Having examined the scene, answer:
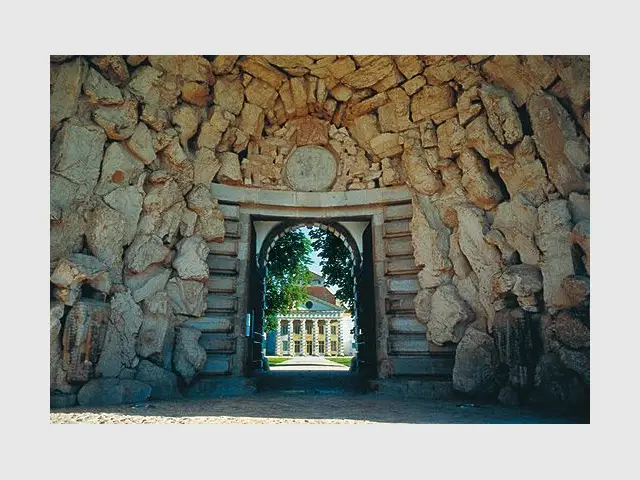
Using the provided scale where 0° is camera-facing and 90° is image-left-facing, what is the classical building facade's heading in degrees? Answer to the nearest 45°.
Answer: approximately 0°

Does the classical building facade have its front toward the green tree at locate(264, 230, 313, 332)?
yes

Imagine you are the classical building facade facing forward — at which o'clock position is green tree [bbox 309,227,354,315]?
The green tree is roughly at 12 o'clock from the classical building facade.
